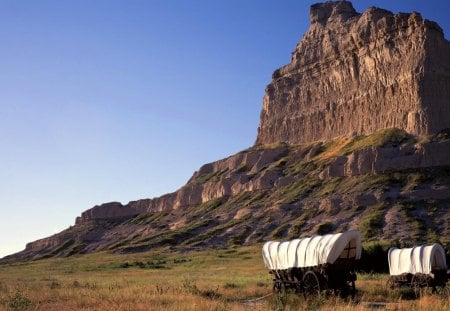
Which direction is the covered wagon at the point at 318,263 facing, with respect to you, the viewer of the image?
facing away from the viewer and to the left of the viewer

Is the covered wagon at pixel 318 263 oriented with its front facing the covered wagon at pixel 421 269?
no
